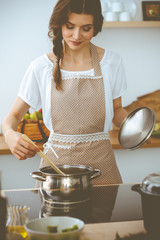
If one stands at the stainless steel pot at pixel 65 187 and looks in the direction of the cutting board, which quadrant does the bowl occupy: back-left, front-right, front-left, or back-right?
front-right

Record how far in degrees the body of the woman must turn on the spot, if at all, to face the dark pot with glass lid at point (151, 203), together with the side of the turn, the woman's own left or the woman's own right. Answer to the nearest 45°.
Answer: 0° — they already face it

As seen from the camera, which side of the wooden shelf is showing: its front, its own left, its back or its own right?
front

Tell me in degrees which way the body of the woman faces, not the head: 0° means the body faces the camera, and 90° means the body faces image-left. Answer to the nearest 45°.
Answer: approximately 0°

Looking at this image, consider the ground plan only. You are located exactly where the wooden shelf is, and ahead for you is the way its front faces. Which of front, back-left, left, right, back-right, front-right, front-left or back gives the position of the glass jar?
front

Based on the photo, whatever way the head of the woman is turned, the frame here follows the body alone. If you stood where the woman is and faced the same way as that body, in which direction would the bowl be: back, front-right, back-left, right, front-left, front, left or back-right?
front

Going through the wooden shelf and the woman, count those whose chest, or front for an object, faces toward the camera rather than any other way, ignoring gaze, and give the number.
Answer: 2

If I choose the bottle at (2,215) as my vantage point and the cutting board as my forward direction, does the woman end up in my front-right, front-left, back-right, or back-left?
front-left

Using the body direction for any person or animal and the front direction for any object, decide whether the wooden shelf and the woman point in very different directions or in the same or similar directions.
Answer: same or similar directions

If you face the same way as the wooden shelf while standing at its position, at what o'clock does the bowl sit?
The bowl is roughly at 12 o'clock from the wooden shelf.

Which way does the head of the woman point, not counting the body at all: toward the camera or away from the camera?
toward the camera
